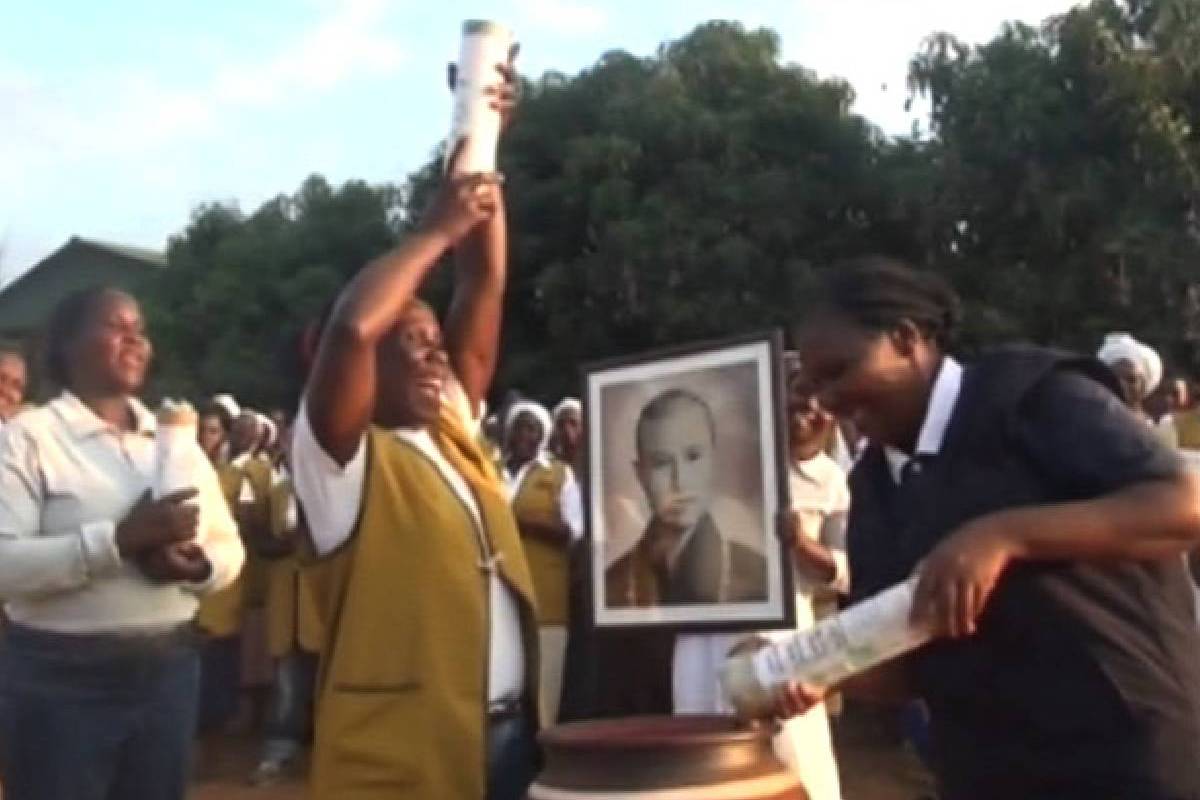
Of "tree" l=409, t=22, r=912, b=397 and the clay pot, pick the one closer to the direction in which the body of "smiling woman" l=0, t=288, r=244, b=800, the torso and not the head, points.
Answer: the clay pot

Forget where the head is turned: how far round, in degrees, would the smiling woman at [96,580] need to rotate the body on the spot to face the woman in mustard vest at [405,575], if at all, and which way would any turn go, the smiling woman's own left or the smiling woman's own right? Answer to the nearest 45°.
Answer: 0° — they already face them

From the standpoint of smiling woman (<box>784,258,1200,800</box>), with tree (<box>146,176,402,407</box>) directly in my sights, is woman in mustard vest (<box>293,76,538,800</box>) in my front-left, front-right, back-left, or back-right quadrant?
front-left

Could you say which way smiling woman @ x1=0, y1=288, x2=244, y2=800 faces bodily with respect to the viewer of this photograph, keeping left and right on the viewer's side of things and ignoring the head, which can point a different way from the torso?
facing the viewer and to the right of the viewer

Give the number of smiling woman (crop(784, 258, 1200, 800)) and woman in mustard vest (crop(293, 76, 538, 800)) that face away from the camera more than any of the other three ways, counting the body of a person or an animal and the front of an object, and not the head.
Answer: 0

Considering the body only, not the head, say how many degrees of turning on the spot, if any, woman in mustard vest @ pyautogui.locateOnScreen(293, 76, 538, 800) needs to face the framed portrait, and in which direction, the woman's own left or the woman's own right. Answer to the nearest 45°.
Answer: approximately 45° to the woman's own left

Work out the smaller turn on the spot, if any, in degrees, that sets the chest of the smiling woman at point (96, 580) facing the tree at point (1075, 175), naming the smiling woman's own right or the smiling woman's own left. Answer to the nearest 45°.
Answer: approximately 90° to the smiling woman's own left

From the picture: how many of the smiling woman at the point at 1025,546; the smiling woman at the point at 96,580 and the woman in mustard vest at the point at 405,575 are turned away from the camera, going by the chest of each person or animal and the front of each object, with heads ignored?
0

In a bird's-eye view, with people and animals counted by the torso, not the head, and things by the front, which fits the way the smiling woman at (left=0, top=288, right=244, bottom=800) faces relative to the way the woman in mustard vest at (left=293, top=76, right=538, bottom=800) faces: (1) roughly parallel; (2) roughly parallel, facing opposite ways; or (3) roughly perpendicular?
roughly parallel

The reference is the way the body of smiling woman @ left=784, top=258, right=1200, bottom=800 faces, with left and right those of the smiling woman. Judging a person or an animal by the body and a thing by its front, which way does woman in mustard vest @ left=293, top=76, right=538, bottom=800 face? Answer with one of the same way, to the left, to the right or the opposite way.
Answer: to the left
